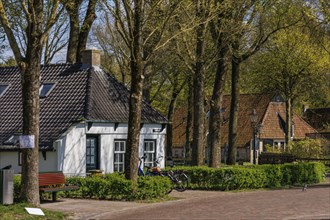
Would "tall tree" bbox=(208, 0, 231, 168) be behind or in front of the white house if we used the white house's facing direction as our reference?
in front

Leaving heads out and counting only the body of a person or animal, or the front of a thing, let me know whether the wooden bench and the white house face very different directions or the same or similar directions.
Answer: same or similar directions

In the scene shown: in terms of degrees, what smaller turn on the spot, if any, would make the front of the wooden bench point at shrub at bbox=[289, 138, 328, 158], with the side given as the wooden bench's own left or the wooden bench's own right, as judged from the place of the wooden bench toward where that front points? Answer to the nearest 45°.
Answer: approximately 90° to the wooden bench's own left

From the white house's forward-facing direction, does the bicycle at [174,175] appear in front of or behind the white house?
in front

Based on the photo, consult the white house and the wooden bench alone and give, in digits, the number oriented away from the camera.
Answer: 0

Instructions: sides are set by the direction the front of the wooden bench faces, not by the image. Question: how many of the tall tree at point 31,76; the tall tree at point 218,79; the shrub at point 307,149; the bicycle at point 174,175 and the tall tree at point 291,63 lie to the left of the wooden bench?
4

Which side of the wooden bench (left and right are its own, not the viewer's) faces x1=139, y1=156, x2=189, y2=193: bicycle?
left

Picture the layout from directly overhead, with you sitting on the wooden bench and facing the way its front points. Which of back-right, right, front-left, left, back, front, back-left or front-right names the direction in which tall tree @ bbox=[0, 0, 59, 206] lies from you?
front-right

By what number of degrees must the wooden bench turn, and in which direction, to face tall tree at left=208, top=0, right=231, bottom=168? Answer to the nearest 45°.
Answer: approximately 90° to its left

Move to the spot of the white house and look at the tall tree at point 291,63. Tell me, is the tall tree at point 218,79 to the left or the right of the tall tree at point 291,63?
right

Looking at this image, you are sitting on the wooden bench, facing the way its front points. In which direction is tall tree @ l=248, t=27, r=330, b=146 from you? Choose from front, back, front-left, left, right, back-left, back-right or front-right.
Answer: left

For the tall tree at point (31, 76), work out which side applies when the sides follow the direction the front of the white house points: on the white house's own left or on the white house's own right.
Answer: on the white house's own right

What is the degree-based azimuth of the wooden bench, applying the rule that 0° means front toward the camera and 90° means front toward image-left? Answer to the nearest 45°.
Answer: approximately 315°

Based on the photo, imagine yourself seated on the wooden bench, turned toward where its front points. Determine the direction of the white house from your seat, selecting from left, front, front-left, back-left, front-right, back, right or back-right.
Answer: back-left
